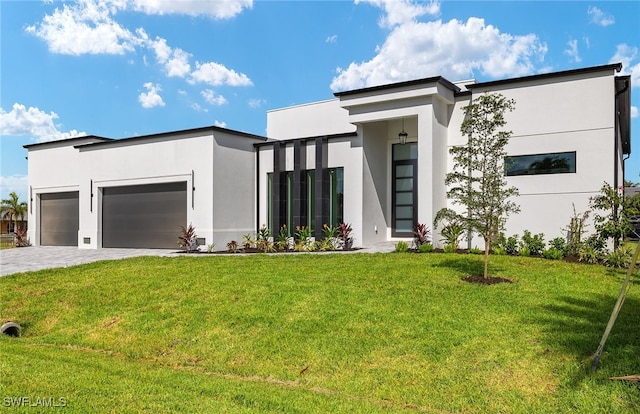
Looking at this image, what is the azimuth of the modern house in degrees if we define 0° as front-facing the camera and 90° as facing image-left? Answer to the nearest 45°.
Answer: approximately 45°

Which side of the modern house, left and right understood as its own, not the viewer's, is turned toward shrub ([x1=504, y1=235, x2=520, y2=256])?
left

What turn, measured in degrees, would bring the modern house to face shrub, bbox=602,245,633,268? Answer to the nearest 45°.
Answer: approximately 90° to its left

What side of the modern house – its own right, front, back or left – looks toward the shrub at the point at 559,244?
left

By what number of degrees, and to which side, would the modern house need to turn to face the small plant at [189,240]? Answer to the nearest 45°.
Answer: approximately 45° to its right
